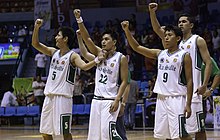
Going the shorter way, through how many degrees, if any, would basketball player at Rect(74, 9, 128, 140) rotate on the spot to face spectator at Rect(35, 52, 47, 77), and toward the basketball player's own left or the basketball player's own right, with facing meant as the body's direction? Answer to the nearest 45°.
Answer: approximately 135° to the basketball player's own right

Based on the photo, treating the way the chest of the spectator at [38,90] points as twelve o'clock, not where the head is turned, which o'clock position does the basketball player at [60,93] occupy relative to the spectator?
The basketball player is roughly at 12 o'clock from the spectator.

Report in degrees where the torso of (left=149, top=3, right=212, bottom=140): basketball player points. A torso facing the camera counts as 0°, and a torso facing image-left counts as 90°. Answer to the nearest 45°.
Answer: approximately 45°

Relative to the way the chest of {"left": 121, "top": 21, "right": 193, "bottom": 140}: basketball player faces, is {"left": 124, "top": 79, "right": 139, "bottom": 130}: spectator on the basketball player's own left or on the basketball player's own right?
on the basketball player's own right

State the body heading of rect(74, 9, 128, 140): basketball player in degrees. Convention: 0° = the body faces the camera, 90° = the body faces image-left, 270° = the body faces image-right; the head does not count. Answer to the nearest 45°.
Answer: approximately 45°

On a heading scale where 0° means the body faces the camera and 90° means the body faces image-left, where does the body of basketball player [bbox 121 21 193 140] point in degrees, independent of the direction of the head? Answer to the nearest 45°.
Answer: approximately 45°

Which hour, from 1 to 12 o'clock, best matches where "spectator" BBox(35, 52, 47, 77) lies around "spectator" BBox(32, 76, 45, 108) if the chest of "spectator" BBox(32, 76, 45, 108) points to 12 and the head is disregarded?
"spectator" BBox(35, 52, 47, 77) is roughly at 6 o'clock from "spectator" BBox(32, 76, 45, 108).

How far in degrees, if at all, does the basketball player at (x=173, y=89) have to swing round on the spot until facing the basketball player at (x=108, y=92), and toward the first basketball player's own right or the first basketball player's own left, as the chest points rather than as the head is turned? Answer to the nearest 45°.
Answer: approximately 45° to the first basketball player's own right

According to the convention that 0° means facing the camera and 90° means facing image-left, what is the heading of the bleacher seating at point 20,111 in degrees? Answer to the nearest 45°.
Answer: approximately 0°

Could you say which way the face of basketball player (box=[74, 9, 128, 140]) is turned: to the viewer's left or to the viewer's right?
to the viewer's left
